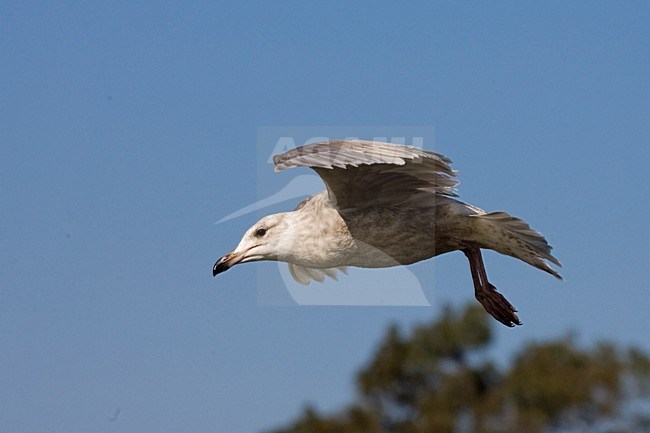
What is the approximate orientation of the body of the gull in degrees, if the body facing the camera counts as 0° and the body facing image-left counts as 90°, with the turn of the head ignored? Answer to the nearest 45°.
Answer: approximately 90°

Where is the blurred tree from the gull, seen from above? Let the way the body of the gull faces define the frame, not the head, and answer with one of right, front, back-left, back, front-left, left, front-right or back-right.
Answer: right
